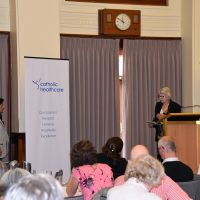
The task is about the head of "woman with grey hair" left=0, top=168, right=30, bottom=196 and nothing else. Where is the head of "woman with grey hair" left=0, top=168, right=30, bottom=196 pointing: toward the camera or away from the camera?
away from the camera

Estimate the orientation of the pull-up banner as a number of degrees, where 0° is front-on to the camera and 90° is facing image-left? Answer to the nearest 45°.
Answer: approximately 0°

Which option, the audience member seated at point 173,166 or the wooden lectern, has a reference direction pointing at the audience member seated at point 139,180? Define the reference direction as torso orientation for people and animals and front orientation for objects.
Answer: the wooden lectern

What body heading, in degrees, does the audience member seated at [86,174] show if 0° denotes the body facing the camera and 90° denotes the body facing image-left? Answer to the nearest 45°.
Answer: approximately 180°

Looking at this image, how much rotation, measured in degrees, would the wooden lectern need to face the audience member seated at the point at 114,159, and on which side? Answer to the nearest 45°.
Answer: approximately 45° to its right

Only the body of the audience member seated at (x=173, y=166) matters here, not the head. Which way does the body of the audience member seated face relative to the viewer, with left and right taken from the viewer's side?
facing away from the viewer and to the left of the viewer

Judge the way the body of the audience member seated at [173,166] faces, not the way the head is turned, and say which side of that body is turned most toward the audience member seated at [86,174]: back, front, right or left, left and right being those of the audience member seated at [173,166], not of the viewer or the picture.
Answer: left

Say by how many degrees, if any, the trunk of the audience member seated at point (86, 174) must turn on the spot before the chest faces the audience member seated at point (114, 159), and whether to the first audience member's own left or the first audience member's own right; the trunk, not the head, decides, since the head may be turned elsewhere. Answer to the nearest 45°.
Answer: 0° — they already face them

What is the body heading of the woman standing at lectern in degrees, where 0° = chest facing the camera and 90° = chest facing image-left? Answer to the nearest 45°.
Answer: approximately 45°
